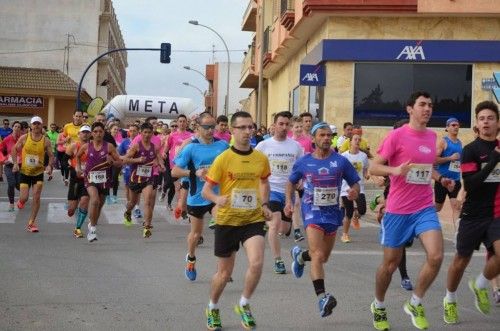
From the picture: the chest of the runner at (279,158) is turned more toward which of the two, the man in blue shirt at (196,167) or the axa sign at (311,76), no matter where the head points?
the man in blue shirt

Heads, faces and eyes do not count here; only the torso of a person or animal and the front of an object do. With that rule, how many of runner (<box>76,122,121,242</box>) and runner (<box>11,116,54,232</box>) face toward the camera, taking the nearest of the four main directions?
2

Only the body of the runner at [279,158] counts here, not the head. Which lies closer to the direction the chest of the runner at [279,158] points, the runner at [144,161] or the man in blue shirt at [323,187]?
the man in blue shirt

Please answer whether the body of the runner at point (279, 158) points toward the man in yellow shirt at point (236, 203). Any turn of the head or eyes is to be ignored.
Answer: yes

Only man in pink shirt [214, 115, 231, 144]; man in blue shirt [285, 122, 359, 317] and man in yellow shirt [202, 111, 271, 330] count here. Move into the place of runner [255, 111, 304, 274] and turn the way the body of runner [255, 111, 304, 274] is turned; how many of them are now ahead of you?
2

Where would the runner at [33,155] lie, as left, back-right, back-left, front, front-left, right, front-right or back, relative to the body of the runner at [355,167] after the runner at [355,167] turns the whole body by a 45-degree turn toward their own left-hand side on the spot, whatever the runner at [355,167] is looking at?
back-right
